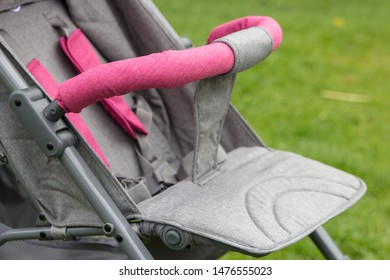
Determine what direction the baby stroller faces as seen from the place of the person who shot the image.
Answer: facing the viewer and to the right of the viewer
